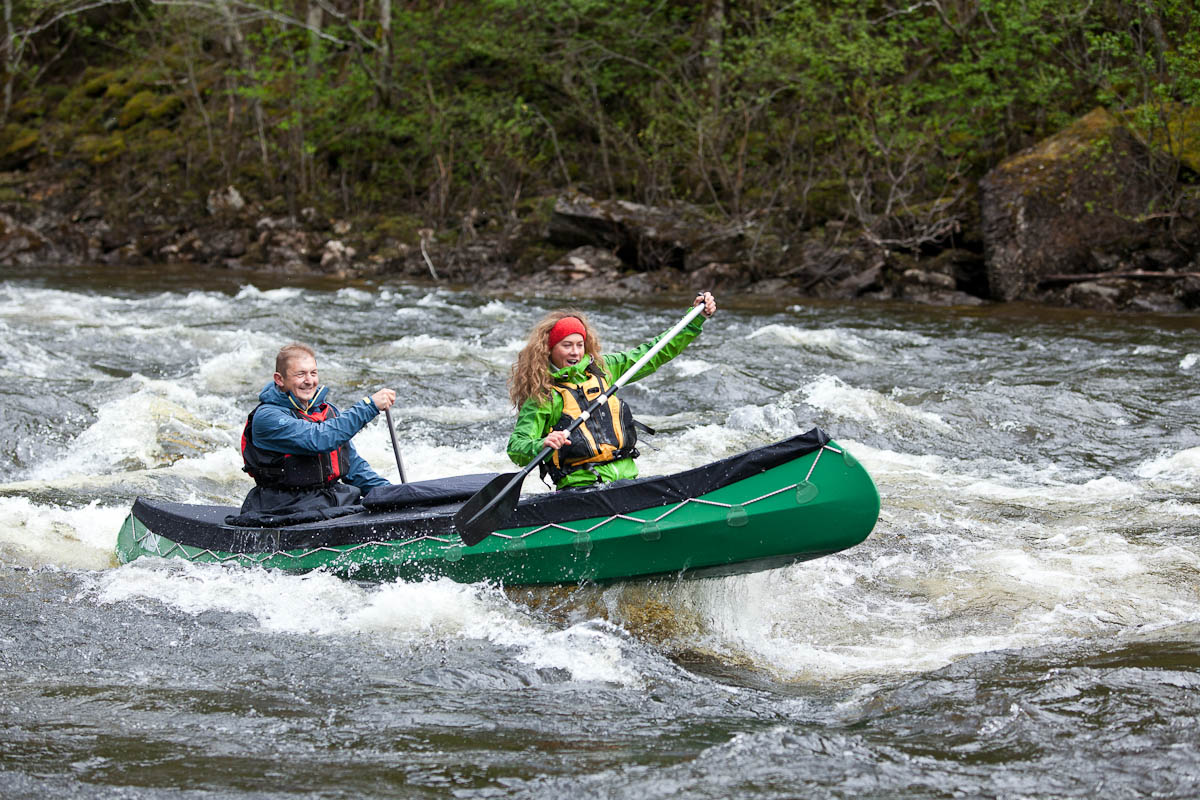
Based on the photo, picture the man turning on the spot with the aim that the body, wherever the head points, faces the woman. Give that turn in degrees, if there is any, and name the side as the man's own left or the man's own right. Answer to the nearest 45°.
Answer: approximately 45° to the man's own left

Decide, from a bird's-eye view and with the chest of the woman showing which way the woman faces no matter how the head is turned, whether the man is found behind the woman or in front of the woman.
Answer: behind

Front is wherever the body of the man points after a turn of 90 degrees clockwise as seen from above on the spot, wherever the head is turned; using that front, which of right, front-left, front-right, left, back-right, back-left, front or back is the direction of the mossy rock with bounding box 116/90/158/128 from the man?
back-right

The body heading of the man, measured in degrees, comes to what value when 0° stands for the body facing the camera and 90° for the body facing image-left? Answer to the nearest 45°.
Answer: approximately 315°

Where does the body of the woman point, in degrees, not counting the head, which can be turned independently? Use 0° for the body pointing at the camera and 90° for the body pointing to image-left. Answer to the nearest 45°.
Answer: approximately 315°

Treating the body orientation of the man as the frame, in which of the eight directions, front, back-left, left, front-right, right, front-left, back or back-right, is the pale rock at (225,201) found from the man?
back-left

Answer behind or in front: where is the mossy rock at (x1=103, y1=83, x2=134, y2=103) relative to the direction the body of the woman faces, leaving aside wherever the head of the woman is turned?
behind

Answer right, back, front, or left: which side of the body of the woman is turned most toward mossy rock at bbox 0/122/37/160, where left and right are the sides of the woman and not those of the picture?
back

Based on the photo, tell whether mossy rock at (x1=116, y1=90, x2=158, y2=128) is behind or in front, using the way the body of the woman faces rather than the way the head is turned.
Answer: behind

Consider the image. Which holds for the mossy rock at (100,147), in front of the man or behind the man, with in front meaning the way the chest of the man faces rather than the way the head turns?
behind

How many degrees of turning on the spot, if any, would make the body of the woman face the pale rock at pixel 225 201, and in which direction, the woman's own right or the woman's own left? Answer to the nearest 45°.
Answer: approximately 135° to the woman's own left

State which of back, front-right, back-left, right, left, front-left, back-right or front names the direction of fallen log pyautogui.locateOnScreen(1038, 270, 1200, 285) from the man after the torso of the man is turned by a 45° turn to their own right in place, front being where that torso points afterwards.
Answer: back-left
